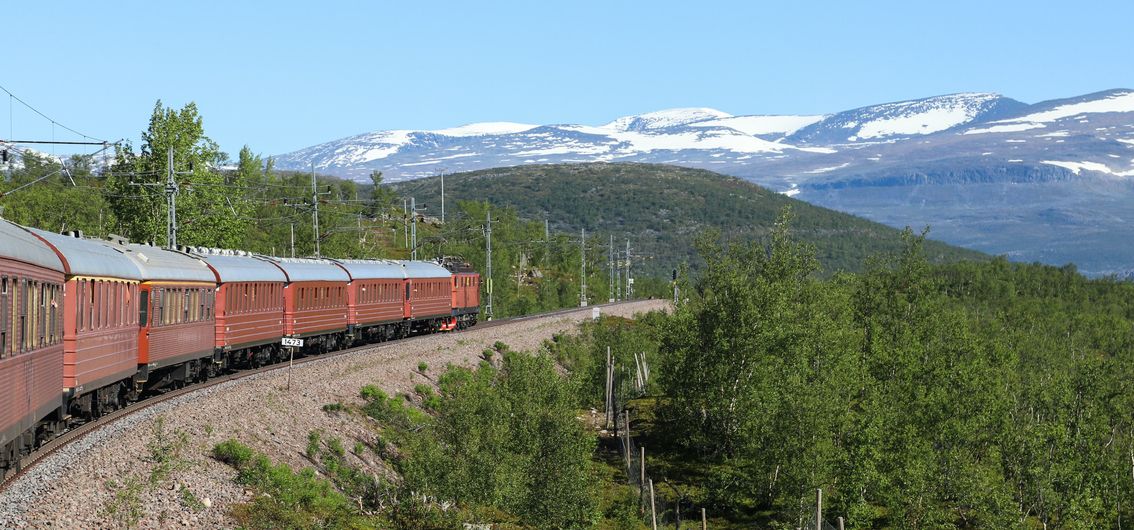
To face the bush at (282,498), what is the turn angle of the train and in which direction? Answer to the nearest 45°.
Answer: approximately 90° to its right

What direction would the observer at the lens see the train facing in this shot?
facing away from the viewer and to the right of the viewer

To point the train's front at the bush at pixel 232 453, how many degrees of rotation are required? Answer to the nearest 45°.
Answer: approximately 90° to its right
